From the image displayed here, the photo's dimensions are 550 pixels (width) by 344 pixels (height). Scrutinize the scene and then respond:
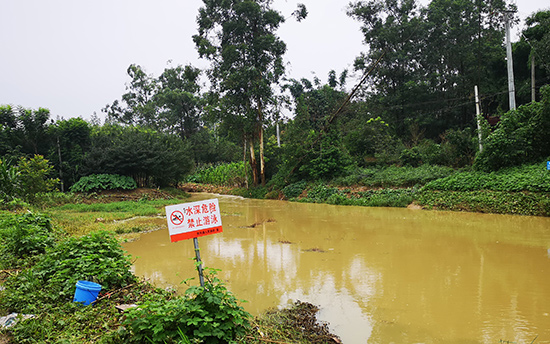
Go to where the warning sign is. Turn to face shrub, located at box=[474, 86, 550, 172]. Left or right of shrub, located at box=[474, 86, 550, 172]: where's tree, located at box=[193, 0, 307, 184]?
left

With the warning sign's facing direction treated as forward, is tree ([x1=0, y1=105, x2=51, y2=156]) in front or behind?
behind

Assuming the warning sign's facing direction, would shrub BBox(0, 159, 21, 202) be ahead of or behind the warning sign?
behind

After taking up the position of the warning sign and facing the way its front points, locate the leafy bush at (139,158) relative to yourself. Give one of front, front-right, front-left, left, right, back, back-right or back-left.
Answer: back

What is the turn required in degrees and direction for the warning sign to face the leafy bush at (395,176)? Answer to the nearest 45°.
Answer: approximately 135° to its left

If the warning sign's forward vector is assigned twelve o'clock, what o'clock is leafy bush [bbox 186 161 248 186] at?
The leafy bush is roughly at 6 o'clock from the warning sign.

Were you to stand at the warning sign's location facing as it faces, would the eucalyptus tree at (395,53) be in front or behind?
behind

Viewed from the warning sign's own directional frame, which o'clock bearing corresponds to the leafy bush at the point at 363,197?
The leafy bush is roughly at 7 o'clock from the warning sign.

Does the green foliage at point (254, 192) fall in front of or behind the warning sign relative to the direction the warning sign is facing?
behind

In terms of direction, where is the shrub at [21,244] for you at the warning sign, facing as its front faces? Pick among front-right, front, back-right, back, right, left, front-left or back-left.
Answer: back-right

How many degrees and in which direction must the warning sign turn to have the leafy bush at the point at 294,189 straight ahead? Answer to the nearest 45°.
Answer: approximately 180°

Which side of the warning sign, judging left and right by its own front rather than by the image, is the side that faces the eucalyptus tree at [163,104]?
back

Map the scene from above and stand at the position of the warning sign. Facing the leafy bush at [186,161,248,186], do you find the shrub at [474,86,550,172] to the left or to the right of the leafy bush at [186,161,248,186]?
right

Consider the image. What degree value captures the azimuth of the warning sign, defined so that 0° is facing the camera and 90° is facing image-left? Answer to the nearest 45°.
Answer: approximately 0°

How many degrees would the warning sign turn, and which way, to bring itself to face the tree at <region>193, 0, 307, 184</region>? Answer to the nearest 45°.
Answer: approximately 180°
